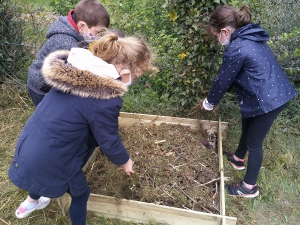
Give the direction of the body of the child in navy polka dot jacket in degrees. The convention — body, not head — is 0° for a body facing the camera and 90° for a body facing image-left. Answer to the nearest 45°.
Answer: approximately 90°

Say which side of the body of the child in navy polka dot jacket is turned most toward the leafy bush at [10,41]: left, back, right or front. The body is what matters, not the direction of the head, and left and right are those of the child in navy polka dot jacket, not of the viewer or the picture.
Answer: front

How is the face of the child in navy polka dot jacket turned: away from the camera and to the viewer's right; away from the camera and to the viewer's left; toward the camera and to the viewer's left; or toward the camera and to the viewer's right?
away from the camera and to the viewer's left

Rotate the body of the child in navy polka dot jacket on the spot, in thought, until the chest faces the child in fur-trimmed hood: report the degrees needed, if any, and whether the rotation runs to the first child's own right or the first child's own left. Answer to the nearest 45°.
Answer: approximately 45° to the first child's own left

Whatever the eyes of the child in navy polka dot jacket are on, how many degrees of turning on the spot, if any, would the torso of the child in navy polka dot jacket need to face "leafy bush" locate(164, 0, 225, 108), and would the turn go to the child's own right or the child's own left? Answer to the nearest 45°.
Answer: approximately 45° to the child's own right

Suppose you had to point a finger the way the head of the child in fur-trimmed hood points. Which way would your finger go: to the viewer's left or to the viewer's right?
to the viewer's right
